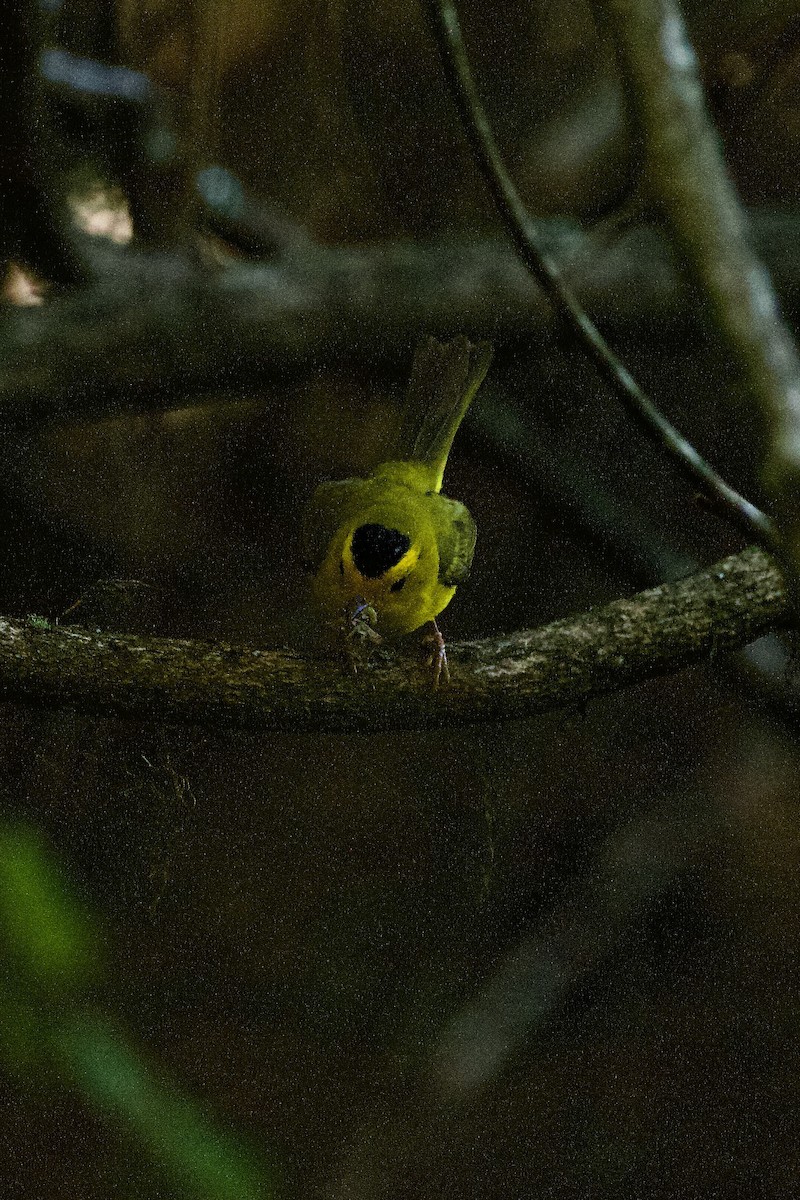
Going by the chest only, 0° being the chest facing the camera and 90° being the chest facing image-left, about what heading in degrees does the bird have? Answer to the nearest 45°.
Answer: approximately 0°
